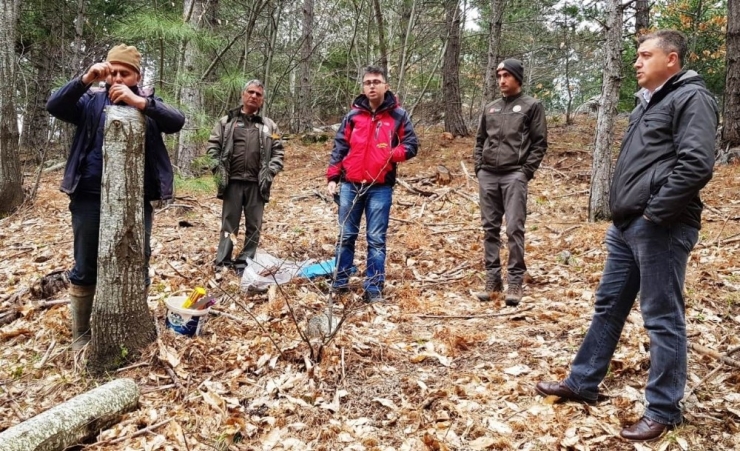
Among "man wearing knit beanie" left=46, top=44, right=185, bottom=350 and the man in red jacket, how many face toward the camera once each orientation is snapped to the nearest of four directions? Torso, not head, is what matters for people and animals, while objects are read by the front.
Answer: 2

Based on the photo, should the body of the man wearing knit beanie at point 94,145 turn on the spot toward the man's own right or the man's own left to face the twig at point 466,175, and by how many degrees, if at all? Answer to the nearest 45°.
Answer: approximately 135° to the man's own left

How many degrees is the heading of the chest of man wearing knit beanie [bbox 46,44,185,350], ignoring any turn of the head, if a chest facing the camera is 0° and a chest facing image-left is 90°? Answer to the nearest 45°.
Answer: approximately 0°

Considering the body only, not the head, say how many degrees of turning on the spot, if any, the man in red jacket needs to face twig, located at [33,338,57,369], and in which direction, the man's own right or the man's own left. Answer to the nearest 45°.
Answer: approximately 45° to the man's own right

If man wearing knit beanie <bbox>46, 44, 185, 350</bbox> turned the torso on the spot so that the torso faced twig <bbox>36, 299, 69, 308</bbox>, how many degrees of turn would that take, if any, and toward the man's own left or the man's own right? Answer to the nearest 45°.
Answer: approximately 180°

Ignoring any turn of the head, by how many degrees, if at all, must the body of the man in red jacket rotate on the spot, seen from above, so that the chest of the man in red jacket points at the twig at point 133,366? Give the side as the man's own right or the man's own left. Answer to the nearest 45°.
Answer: approximately 45° to the man's own right

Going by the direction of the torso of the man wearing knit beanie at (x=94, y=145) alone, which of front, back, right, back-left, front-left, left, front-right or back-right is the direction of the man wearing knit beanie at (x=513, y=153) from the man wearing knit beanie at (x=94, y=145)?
left

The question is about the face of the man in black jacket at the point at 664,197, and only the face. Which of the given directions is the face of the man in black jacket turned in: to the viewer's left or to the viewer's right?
to the viewer's left

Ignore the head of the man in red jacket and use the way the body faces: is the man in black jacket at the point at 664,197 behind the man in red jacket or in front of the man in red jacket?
in front
